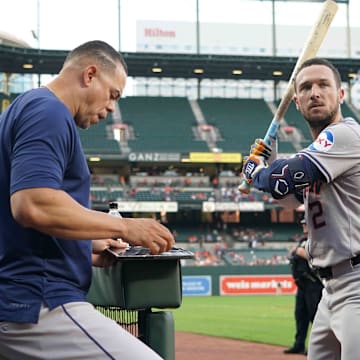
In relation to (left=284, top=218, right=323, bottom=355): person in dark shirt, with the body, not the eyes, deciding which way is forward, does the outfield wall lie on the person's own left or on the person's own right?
on the person's own right

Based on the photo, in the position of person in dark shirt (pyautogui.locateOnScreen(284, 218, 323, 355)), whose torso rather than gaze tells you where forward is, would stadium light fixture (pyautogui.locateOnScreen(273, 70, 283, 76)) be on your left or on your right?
on your right

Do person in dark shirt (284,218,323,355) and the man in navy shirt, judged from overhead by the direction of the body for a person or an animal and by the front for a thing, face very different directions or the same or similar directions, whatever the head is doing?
very different directions

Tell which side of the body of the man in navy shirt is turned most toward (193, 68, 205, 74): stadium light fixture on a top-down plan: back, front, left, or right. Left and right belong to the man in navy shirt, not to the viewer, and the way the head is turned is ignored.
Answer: left

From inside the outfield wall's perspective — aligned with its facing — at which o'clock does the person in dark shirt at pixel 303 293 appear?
The person in dark shirt is roughly at 12 o'clock from the outfield wall.

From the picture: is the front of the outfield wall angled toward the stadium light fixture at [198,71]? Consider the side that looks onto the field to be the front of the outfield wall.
no

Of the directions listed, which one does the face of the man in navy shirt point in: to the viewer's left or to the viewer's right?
to the viewer's right

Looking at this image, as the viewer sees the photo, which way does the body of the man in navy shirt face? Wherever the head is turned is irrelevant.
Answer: to the viewer's right

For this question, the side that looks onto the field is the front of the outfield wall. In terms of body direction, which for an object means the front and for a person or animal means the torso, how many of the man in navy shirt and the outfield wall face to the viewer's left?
0

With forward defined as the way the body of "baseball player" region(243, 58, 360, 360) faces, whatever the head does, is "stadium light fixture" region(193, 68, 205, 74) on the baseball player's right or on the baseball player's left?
on the baseball player's right

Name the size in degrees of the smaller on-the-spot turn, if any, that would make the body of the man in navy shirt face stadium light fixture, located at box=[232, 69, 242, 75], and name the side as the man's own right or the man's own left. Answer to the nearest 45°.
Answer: approximately 90° to the man's own left

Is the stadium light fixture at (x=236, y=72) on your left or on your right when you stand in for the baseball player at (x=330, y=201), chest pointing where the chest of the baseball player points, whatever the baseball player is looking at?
on your right

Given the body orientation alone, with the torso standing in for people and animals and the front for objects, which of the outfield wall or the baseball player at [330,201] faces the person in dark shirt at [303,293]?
the outfield wall

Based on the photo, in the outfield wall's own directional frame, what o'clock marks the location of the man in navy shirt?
The man in navy shirt is roughly at 12 o'clock from the outfield wall.

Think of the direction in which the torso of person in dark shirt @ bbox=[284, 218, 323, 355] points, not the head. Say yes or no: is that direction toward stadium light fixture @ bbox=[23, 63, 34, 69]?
no

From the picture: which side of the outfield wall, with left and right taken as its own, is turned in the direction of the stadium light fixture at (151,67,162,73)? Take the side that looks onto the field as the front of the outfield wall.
back

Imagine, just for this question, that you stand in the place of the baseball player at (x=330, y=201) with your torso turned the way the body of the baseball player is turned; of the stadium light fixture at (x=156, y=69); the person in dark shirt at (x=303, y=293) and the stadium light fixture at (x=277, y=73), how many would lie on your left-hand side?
0

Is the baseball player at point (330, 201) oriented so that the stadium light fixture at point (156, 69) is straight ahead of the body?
no

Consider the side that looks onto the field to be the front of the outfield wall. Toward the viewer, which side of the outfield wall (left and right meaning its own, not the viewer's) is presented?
front
